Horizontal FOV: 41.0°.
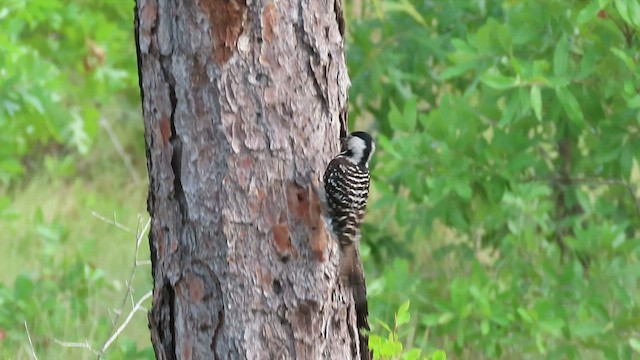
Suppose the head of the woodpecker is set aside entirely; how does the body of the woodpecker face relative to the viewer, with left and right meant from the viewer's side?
facing away from the viewer and to the left of the viewer
